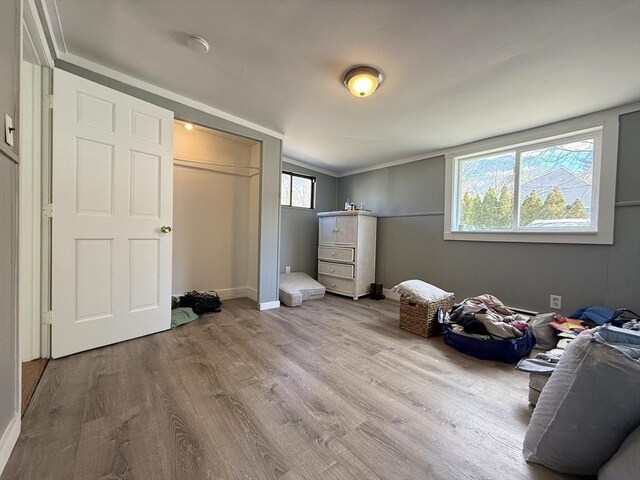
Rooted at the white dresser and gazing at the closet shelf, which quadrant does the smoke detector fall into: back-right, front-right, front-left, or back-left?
front-left

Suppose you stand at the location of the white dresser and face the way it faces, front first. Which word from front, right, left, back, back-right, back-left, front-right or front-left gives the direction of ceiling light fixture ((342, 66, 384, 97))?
front-left

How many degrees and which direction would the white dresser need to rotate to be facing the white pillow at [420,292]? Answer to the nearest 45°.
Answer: approximately 90° to its left

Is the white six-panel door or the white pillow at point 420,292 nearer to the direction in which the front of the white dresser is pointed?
the white six-panel door

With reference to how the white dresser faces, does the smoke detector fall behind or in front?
in front

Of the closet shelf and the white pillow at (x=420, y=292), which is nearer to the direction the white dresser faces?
the closet shelf

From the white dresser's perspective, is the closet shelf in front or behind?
in front

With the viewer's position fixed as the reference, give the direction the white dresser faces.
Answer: facing the viewer and to the left of the viewer
